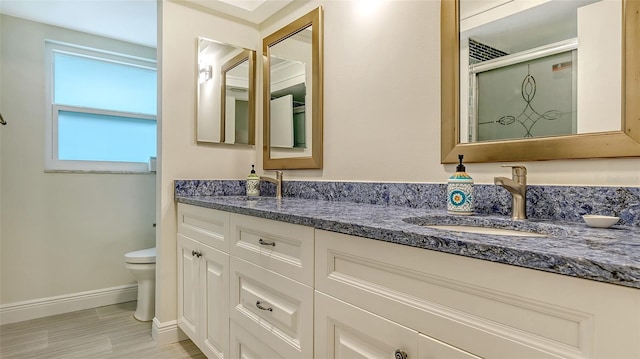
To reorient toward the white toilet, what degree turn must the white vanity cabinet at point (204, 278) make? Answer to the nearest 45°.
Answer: approximately 90° to its right

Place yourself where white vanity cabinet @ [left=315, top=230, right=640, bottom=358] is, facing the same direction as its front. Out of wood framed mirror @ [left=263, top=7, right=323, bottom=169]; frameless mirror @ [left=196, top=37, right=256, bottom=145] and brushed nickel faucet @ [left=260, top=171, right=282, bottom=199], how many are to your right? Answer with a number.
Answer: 3

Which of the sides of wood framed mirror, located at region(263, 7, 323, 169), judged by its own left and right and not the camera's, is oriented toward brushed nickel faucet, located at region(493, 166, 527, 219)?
left

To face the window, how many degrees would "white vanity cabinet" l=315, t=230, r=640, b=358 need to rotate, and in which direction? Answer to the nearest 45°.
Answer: approximately 45° to its right

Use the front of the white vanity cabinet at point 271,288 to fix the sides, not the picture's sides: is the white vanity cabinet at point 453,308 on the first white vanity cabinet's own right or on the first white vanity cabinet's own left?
on the first white vanity cabinet's own left

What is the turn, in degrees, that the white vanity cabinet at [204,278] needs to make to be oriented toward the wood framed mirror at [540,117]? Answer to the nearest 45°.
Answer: approximately 90° to its left

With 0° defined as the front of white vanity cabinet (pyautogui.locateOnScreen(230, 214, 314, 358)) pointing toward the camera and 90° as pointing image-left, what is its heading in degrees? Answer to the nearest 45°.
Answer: approximately 45°

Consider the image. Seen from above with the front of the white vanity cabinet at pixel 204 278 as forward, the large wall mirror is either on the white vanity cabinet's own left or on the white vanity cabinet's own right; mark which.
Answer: on the white vanity cabinet's own left

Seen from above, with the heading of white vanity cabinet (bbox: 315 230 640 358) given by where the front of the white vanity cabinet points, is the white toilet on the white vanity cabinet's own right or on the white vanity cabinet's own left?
on the white vanity cabinet's own right
